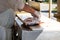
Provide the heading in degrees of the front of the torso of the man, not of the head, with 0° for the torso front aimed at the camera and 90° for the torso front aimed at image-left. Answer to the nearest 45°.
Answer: approximately 270°
